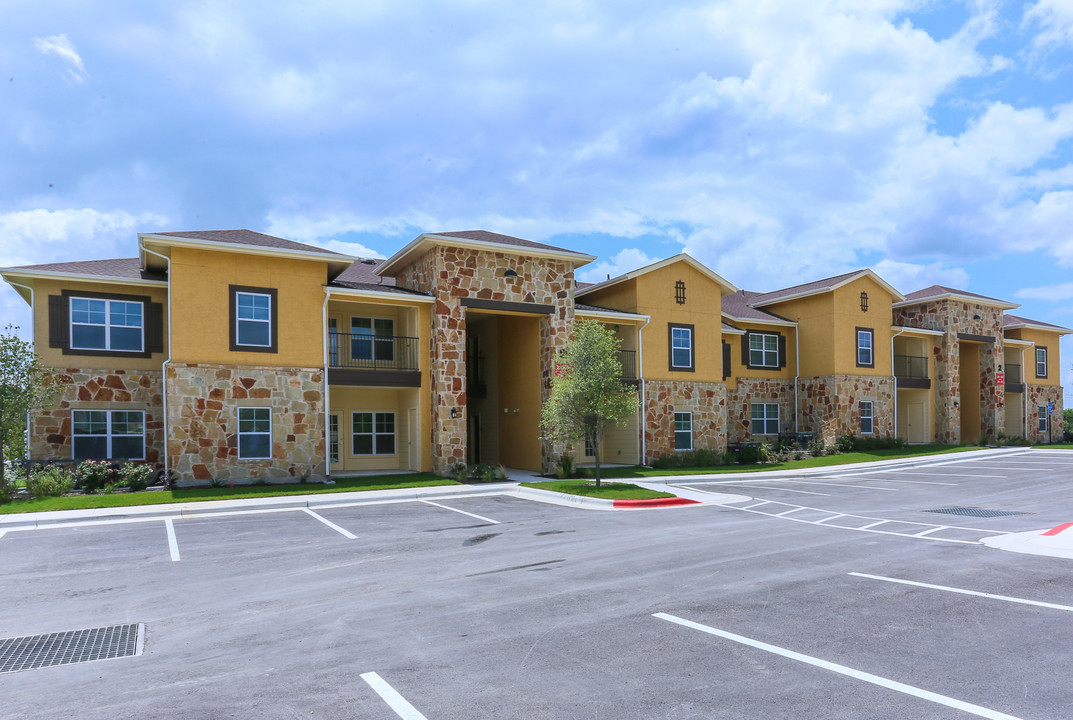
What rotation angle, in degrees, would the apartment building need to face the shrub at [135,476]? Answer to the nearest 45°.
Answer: approximately 90° to its right

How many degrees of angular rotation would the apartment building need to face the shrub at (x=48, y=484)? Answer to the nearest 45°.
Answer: approximately 90° to its right

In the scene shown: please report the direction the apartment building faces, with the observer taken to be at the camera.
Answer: facing the viewer and to the right of the viewer

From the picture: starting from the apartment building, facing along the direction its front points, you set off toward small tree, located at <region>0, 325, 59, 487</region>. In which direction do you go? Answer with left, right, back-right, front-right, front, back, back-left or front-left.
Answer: right
